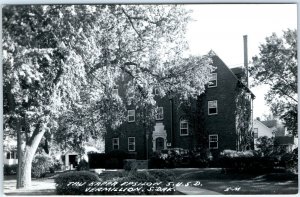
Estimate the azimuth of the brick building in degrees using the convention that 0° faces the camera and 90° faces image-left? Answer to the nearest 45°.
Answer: approximately 0°

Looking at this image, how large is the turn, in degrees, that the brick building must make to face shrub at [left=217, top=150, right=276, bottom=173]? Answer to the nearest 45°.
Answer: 0° — it already faces it

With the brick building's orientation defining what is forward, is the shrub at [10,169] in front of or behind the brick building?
in front

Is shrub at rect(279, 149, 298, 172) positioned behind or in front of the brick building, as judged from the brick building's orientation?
in front

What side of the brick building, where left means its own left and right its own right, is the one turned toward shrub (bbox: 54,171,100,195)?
front
